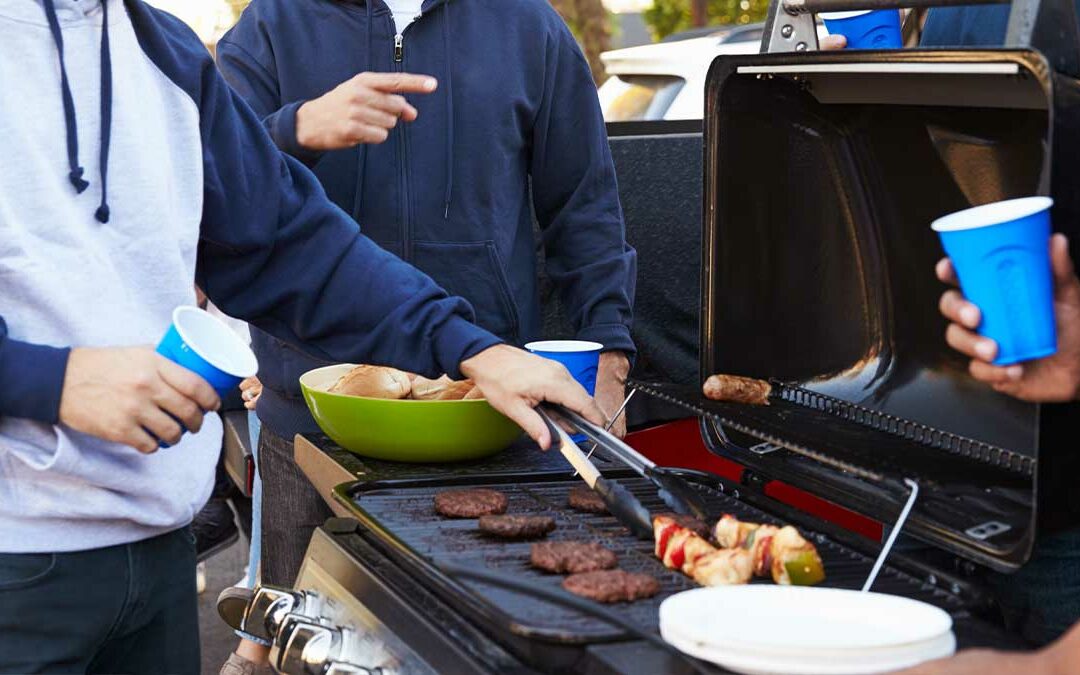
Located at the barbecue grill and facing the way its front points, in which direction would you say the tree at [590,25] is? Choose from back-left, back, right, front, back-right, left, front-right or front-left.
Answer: back-right

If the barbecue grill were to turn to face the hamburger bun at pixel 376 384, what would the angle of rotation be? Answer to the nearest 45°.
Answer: approximately 90° to its right

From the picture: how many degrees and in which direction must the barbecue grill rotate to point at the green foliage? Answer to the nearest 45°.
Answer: approximately 135° to its right

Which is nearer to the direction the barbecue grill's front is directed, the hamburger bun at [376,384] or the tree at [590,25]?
the hamburger bun

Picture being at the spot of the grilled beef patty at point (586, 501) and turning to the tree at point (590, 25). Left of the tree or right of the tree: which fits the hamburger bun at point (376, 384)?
left

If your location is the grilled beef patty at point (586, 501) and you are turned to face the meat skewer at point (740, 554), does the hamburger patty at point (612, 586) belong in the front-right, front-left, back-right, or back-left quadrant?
front-right

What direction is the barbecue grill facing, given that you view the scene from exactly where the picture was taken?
facing the viewer and to the left of the viewer

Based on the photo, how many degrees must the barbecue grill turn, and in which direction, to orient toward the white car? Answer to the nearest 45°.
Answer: approximately 135° to its right
